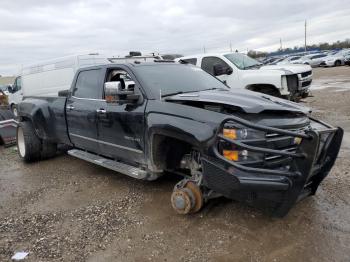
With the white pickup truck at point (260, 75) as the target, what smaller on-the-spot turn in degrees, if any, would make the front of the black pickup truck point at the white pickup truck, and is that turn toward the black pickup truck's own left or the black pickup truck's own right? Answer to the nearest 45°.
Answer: approximately 135° to the black pickup truck's own left

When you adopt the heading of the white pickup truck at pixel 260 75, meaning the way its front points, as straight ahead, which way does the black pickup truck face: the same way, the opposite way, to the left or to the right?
the same way

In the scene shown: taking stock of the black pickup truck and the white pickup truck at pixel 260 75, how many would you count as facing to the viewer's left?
0

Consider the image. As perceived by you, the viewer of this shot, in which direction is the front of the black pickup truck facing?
facing the viewer and to the right of the viewer

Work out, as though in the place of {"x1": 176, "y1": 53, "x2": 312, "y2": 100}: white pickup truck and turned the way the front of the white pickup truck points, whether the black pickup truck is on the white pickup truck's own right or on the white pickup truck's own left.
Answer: on the white pickup truck's own right
